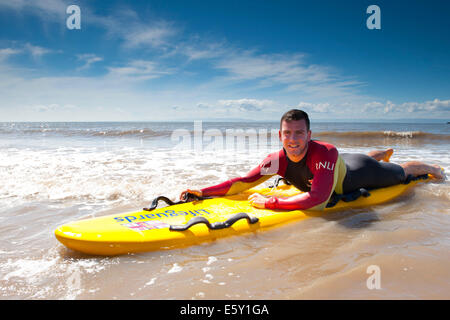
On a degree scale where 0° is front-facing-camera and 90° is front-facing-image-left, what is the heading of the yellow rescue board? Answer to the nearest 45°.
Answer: approximately 45°
